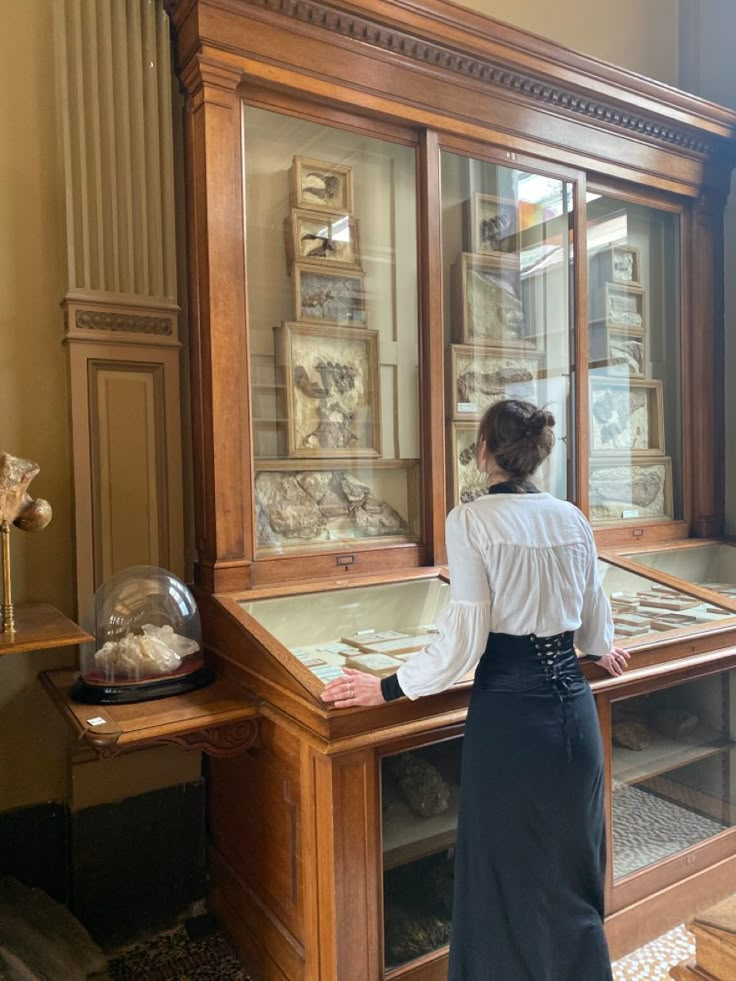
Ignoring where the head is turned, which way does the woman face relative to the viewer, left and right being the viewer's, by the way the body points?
facing away from the viewer and to the left of the viewer

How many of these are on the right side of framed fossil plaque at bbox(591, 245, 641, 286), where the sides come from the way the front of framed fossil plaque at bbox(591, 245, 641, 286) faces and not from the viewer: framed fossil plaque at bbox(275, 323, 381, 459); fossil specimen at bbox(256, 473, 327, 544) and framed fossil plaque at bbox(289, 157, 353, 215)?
3

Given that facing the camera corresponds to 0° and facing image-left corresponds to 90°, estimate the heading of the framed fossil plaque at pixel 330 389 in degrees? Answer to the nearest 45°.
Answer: approximately 315°

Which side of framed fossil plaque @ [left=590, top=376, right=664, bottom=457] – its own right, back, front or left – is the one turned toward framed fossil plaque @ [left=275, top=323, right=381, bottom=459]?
right

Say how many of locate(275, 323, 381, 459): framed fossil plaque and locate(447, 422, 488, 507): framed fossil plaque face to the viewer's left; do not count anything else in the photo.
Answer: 0

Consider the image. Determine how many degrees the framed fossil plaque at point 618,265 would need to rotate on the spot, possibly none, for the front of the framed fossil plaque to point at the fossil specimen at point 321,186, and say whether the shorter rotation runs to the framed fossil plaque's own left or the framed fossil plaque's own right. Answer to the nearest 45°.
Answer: approximately 90° to the framed fossil plaque's own right

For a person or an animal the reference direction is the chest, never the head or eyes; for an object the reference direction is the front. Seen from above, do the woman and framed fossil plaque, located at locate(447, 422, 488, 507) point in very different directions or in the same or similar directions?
very different directions

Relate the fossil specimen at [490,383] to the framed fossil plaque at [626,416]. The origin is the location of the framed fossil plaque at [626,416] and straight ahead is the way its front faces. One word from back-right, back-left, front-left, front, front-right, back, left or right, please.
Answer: right

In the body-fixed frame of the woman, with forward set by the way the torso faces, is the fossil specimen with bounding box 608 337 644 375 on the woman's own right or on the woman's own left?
on the woman's own right
